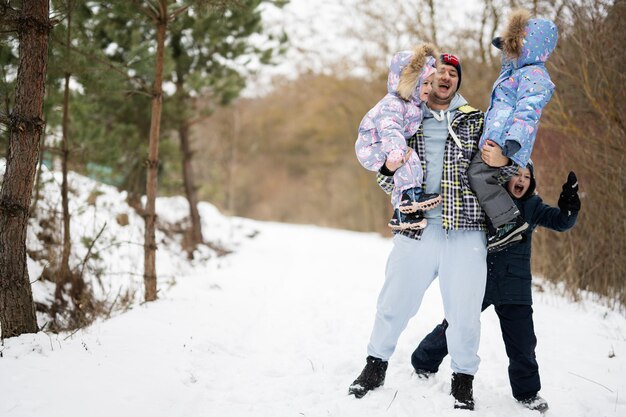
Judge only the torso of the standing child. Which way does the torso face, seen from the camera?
toward the camera

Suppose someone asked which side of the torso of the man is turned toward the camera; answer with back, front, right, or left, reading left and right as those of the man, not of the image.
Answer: front

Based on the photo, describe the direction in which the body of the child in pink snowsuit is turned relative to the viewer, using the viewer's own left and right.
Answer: facing to the right of the viewer

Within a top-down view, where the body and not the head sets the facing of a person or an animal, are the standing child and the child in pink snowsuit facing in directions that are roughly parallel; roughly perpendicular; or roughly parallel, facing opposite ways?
roughly perpendicular

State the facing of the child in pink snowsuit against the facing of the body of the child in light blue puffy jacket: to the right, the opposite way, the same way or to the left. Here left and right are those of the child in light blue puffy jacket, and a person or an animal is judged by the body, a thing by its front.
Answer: the opposite way

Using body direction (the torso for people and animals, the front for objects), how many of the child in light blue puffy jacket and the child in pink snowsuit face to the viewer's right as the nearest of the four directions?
1

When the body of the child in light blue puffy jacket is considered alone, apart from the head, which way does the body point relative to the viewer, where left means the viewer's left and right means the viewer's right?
facing to the left of the viewer

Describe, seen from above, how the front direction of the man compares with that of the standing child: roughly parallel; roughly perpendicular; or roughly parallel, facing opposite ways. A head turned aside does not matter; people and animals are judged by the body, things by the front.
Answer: roughly parallel
